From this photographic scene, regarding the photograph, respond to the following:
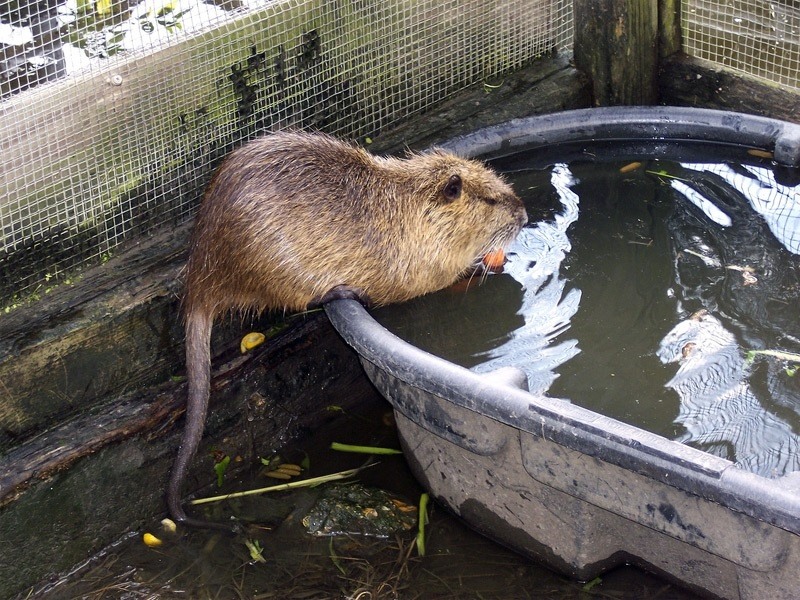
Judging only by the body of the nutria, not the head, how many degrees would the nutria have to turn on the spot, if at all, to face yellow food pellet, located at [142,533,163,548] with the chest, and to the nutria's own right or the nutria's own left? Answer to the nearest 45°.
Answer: approximately 135° to the nutria's own right

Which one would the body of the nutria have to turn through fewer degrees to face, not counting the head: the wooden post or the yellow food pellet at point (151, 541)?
the wooden post

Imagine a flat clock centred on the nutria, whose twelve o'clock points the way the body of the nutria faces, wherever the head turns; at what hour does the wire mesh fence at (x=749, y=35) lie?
The wire mesh fence is roughly at 11 o'clock from the nutria.

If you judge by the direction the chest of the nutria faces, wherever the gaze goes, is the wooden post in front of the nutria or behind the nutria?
in front

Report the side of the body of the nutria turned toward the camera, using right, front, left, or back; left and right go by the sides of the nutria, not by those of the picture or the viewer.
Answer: right
